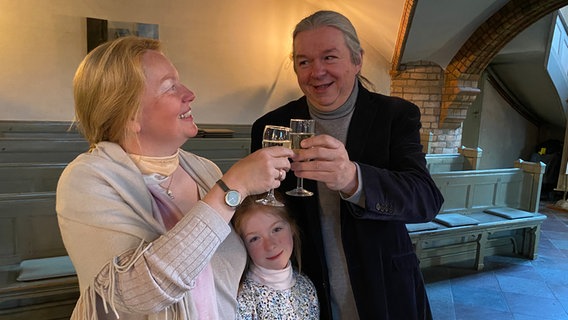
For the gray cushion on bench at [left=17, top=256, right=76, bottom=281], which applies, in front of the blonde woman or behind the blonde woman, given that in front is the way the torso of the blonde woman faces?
behind

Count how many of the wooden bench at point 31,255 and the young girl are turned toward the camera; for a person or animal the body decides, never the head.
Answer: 2

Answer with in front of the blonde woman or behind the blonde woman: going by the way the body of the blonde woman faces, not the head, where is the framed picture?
behind

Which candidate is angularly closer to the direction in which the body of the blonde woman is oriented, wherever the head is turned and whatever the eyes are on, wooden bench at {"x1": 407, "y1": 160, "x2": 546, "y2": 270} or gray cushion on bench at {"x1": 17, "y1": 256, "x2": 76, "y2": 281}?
the wooden bench

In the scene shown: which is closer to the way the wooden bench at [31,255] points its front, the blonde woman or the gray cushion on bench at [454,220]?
the blonde woman

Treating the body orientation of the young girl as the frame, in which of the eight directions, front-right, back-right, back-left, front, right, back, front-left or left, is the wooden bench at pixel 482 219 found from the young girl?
back-left

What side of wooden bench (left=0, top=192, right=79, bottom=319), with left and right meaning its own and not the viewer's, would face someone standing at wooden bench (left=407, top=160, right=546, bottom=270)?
left

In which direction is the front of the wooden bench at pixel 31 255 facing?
toward the camera

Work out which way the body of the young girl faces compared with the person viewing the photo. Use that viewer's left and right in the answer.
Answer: facing the viewer

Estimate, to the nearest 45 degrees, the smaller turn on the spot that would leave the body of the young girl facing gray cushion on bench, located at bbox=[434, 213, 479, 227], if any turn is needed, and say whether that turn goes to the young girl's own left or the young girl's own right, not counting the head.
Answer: approximately 135° to the young girl's own left

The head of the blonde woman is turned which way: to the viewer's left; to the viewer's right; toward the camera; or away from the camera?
to the viewer's right

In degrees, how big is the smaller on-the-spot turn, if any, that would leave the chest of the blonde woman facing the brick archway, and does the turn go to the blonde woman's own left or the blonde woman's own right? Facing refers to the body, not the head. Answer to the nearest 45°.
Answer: approximately 90° to the blonde woman's own left

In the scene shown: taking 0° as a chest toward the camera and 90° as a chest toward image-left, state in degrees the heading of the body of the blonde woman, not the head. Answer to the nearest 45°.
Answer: approximately 315°
